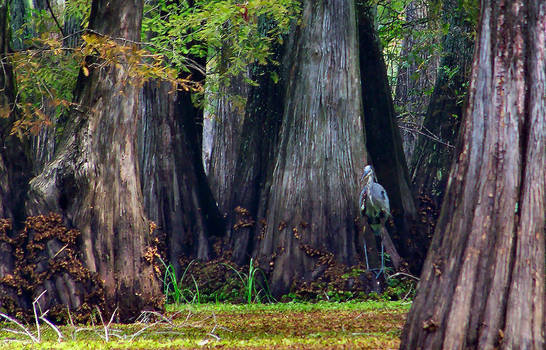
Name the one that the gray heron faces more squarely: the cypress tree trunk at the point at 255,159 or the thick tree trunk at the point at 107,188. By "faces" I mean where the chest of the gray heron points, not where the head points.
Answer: the thick tree trunk

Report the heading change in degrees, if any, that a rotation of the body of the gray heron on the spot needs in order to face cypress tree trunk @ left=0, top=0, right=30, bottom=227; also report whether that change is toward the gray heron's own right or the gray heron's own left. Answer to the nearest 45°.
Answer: approximately 90° to the gray heron's own right

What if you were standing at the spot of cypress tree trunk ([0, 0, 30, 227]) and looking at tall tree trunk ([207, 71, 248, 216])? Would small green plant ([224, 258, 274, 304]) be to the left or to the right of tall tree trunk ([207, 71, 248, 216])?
right

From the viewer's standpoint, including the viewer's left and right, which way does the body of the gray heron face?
facing the viewer and to the left of the viewer

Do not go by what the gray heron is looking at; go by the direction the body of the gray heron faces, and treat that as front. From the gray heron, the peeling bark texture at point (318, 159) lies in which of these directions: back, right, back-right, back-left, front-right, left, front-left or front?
right

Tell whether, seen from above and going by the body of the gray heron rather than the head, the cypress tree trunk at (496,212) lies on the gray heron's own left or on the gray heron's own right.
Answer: on the gray heron's own left

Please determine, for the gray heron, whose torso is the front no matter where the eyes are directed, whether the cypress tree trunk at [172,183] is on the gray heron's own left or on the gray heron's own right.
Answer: on the gray heron's own right
